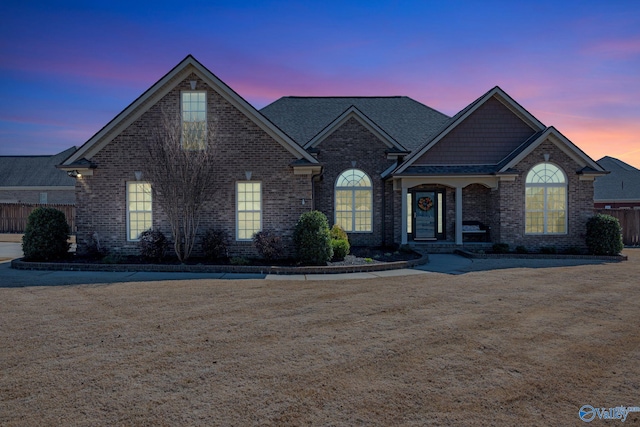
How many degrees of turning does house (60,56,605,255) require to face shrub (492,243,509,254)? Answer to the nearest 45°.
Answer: approximately 90° to its left

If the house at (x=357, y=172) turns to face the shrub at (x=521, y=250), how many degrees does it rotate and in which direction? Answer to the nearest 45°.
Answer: approximately 90° to its left

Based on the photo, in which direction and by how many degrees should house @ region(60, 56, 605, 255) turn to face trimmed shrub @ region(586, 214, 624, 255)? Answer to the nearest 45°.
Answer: approximately 90° to its left

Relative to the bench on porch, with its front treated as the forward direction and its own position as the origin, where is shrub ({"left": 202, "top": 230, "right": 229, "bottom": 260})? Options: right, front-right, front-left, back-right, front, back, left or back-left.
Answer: front-right

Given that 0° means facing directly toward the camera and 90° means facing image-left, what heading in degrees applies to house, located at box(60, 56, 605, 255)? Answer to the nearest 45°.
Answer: approximately 0°

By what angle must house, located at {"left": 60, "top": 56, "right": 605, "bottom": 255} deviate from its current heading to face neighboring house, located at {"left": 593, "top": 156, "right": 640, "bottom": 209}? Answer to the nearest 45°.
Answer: approximately 135° to its left

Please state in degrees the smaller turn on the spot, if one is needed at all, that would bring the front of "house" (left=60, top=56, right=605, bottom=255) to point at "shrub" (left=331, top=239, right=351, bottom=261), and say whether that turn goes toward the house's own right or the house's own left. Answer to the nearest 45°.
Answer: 0° — it already faces it
